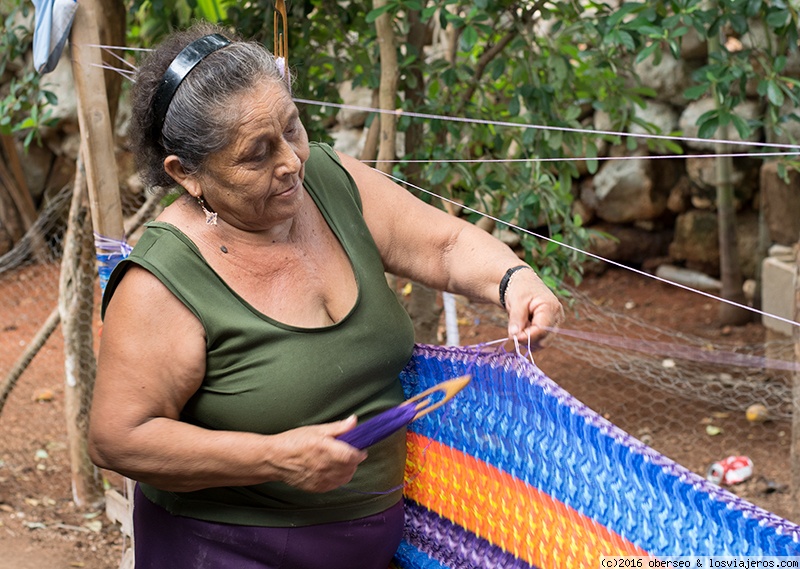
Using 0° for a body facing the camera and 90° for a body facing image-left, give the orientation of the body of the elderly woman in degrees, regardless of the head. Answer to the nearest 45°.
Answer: approximately 315°

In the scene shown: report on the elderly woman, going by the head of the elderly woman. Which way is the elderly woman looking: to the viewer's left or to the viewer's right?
to the viewer's right

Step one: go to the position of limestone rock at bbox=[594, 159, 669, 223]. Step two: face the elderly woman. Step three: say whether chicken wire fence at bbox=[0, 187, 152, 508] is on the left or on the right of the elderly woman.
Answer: right

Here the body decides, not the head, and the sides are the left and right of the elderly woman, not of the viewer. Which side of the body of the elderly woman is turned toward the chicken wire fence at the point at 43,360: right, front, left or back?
back

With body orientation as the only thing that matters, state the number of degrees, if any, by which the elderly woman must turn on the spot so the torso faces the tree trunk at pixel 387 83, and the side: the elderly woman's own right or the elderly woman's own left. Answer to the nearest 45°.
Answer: approximately 135° to the elderly woman's own left

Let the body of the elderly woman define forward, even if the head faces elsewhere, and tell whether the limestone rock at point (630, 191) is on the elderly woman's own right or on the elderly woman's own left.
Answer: on the elderly woman's own left

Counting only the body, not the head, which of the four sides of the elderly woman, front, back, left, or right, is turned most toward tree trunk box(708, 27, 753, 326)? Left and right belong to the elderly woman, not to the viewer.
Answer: left

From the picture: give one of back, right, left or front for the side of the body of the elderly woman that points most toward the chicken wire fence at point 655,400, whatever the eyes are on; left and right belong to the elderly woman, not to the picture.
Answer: left

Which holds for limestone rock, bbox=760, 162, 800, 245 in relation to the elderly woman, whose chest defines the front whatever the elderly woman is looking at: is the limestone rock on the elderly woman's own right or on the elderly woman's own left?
on the elderly woman's own left
